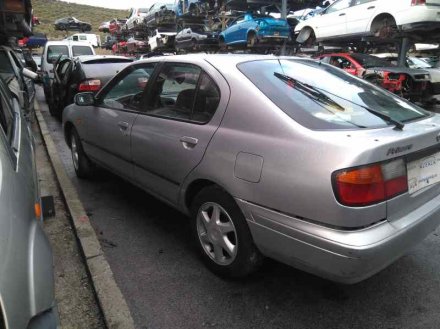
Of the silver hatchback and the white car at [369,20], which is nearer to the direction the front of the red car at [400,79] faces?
the silver hatchback

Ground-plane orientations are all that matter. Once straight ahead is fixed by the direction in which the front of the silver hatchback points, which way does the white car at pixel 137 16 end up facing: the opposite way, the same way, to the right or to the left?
to the left

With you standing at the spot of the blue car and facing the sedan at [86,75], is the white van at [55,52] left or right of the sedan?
right

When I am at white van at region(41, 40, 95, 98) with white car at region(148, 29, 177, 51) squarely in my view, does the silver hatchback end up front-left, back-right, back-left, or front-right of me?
back-right

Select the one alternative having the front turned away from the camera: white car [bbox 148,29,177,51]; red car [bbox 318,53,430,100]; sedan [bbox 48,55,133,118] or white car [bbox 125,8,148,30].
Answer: the sedan

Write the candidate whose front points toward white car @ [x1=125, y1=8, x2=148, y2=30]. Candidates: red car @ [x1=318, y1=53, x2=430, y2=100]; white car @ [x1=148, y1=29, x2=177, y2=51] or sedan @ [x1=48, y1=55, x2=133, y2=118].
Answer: the sedan

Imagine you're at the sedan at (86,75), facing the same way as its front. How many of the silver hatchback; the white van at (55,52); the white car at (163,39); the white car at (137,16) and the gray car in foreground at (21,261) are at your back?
2

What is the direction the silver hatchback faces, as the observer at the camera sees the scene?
facing away from the viewer and to the left of the viewer

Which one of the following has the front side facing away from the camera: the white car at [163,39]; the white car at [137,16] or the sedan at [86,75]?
the sedan

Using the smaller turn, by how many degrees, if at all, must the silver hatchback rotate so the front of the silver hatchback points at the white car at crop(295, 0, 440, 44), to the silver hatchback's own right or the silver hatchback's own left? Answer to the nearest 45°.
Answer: approximately 45° to the silver hatchback's own right

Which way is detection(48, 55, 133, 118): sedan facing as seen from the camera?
away from the camera

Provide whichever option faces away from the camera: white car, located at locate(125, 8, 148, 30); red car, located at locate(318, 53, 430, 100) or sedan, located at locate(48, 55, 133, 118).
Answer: the sedan

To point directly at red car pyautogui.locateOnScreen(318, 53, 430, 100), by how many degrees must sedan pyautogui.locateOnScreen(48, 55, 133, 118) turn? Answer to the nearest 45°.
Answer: approximately 90° to its right
